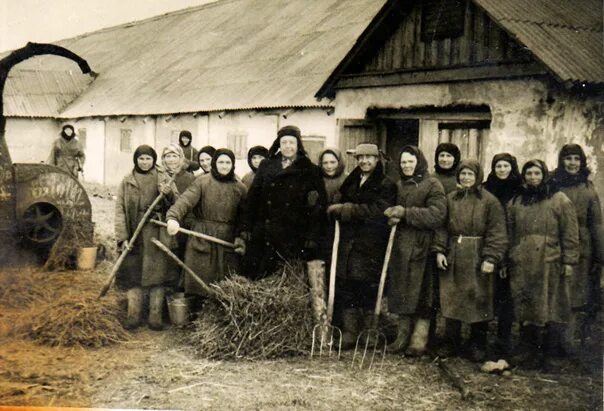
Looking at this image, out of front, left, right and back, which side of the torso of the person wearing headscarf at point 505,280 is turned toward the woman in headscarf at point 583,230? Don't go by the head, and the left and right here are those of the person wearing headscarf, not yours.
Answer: left

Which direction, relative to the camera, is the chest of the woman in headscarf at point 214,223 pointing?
toward the camera

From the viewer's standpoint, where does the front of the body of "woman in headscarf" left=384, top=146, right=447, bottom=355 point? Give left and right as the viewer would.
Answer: facing the viewer and to the left of the viewer

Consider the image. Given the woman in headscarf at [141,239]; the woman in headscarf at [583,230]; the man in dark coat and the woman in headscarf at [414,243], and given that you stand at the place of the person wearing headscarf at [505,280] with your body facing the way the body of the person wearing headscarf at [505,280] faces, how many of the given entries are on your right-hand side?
3

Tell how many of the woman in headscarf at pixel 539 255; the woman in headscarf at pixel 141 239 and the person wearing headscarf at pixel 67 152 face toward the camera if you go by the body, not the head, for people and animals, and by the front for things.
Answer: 3

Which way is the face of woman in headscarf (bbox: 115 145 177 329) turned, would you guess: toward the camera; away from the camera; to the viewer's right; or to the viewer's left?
toward the camera

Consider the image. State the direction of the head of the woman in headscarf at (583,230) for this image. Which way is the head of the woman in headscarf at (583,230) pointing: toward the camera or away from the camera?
toward the camera

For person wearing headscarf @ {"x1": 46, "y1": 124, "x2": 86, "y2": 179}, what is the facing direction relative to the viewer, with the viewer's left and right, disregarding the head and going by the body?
facing the viewer

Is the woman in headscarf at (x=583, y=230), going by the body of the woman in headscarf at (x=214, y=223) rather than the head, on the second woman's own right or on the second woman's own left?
on the second woman's own left

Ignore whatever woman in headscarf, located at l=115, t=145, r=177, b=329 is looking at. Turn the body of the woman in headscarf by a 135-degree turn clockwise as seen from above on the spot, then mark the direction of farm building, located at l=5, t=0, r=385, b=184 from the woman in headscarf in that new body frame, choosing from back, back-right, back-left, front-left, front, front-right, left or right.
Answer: front-right

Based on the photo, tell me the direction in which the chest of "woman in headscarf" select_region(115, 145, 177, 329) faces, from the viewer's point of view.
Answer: toward the camera
